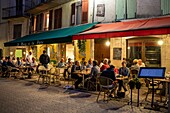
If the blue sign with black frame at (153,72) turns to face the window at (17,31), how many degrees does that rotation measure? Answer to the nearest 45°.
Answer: approximately 135° to its right

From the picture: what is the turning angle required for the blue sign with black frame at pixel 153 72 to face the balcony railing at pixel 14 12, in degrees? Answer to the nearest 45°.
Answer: approximately 135° to its right

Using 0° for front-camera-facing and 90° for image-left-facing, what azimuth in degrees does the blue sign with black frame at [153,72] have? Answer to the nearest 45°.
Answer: approximately 0°

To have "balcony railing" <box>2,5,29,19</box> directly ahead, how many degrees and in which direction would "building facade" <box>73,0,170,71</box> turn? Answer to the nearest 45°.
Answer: approximately 90° to its right

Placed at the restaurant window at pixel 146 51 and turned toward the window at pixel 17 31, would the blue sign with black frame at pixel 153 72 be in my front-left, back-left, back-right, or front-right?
back-left

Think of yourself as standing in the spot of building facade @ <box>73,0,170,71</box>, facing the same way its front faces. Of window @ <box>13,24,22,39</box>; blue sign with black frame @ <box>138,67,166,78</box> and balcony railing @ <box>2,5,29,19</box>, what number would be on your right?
2

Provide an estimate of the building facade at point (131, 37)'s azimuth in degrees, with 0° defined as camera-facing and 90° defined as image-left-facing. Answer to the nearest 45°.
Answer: approximately 45°

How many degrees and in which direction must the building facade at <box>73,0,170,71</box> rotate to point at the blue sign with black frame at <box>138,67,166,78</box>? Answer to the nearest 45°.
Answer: approximately 45° to its left

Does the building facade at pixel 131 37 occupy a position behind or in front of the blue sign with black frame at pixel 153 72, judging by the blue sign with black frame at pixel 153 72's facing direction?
behind

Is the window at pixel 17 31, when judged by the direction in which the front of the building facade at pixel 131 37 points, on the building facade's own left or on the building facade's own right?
on the building facade's own right
